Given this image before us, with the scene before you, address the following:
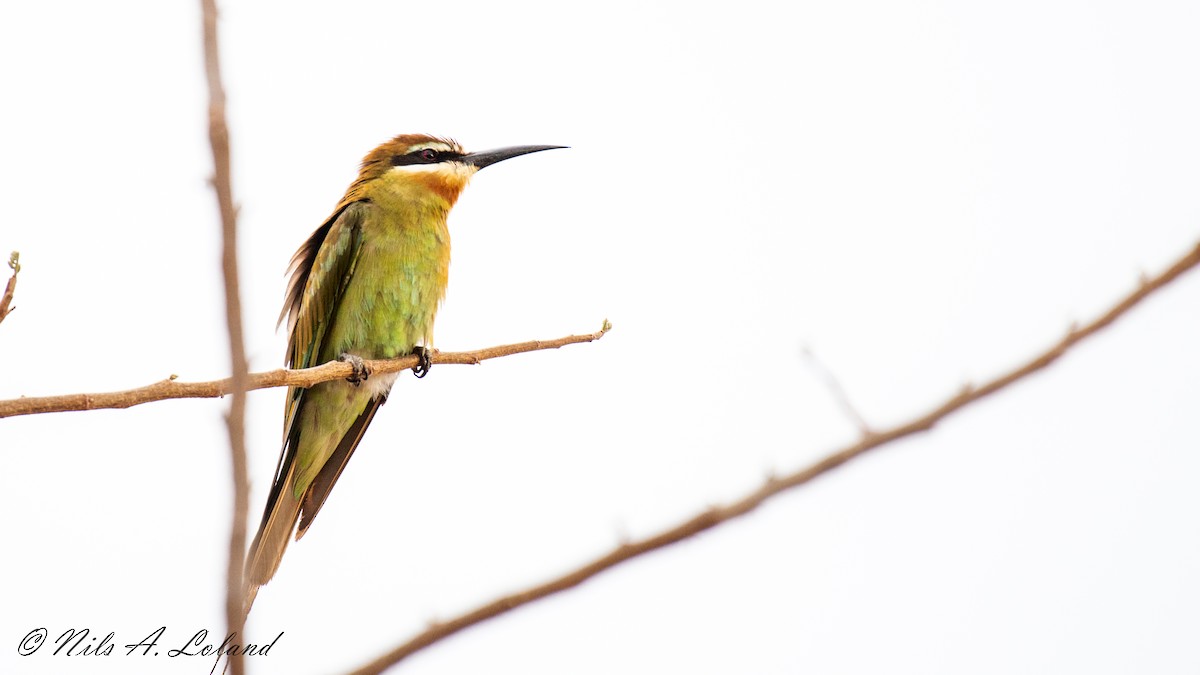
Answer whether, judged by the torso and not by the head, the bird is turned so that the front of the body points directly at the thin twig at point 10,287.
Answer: no

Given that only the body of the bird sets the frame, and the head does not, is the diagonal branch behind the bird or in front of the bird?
in front

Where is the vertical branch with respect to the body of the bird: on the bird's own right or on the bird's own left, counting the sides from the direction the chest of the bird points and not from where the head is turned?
on the bird's own right

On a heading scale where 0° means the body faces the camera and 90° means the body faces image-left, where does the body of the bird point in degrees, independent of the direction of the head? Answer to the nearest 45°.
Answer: approximately 315°
